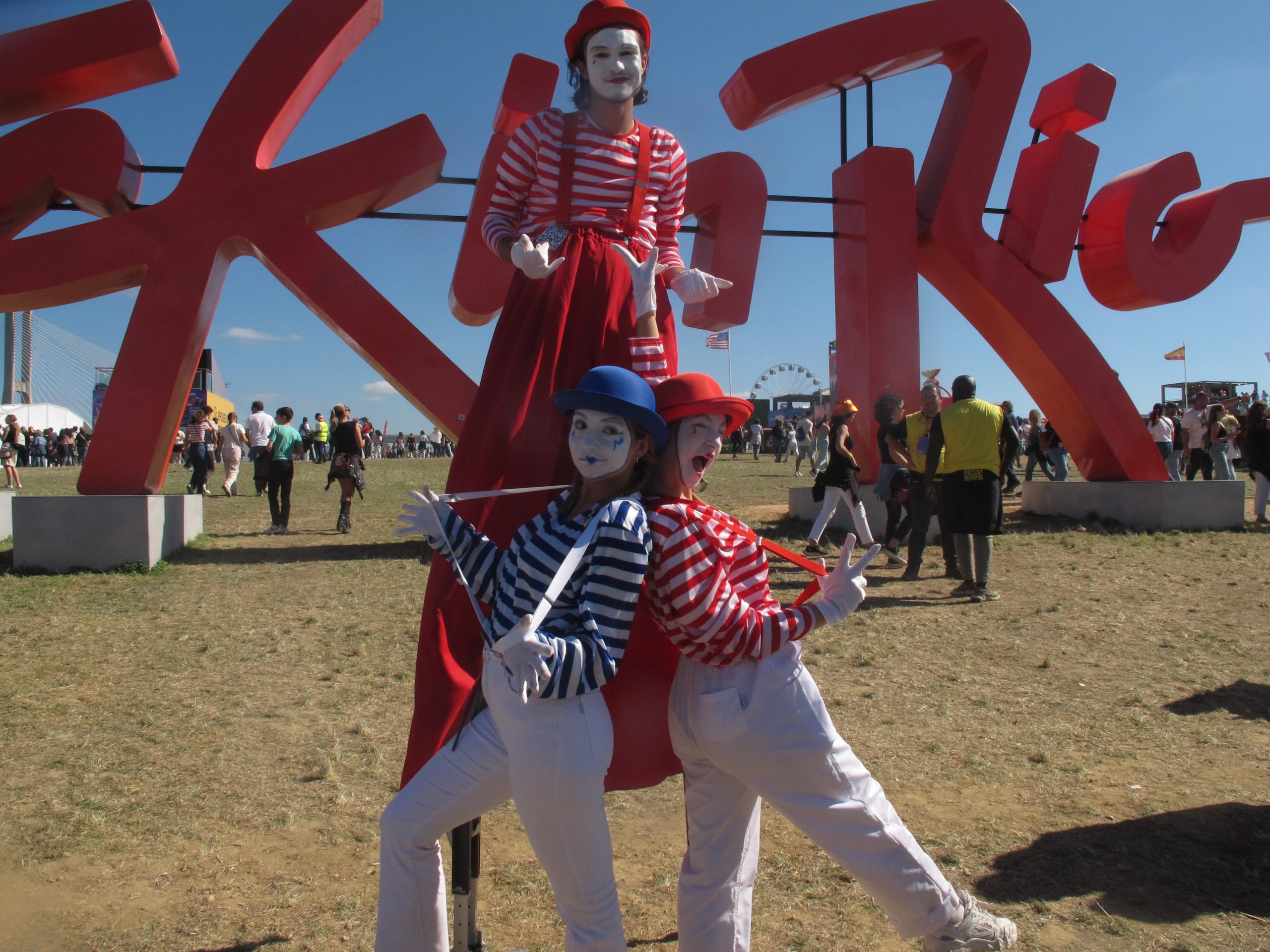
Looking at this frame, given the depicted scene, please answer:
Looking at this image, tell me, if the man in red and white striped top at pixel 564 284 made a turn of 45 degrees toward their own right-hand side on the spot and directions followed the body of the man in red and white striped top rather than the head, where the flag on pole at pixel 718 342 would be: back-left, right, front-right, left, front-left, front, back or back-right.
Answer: back-right

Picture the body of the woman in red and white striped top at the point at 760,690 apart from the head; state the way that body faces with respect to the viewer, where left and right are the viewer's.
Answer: facing to the right of the viewer

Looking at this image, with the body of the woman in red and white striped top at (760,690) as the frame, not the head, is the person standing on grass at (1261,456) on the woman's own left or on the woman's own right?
on the woman's own left

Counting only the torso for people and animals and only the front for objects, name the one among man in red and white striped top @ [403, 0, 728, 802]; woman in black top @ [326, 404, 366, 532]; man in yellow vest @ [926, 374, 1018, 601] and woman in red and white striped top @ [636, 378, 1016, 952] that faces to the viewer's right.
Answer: woman in red and white striped top @ [636, 378, 1016, 952]

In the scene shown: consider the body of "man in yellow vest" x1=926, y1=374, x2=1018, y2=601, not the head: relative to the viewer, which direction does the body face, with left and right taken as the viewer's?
facing away from the viewer

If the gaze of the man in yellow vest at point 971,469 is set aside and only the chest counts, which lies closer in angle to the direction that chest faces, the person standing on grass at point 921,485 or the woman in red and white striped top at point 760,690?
the person standing on grass

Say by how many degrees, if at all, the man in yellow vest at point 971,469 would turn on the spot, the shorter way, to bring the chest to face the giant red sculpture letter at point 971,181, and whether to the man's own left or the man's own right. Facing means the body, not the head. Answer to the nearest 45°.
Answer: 0° — they already face it
